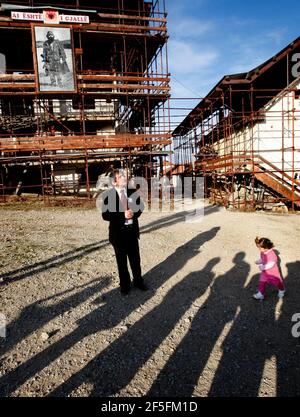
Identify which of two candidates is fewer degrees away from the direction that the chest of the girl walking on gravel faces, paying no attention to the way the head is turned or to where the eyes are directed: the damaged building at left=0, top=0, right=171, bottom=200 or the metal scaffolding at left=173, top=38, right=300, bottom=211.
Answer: the damaged building

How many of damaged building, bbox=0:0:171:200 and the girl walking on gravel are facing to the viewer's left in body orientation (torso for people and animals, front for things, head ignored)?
1

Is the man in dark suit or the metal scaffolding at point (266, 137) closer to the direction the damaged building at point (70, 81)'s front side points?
the man in dark suit

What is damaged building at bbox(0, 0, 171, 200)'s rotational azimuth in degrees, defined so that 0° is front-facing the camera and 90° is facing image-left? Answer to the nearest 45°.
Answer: approximately 0°

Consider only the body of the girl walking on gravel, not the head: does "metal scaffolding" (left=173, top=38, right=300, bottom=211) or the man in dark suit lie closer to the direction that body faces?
the man in dark suit

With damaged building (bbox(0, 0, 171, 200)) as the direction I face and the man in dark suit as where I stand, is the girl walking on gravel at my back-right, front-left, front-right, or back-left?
back-right

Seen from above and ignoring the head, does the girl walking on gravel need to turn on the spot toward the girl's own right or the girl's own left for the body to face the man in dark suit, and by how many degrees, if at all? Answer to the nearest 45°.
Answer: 0° — they already face them

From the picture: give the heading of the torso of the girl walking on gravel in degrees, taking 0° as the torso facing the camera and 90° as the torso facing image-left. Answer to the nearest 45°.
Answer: approximately 90°

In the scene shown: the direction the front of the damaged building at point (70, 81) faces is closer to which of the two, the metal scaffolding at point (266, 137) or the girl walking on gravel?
the girl walking on gravel

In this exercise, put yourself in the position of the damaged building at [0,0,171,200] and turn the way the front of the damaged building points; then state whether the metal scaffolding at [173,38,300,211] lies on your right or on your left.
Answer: on your left

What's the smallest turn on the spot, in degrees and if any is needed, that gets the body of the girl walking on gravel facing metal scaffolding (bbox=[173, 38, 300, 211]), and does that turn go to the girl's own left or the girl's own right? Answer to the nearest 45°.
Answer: approximately 90° to the girl's own right
